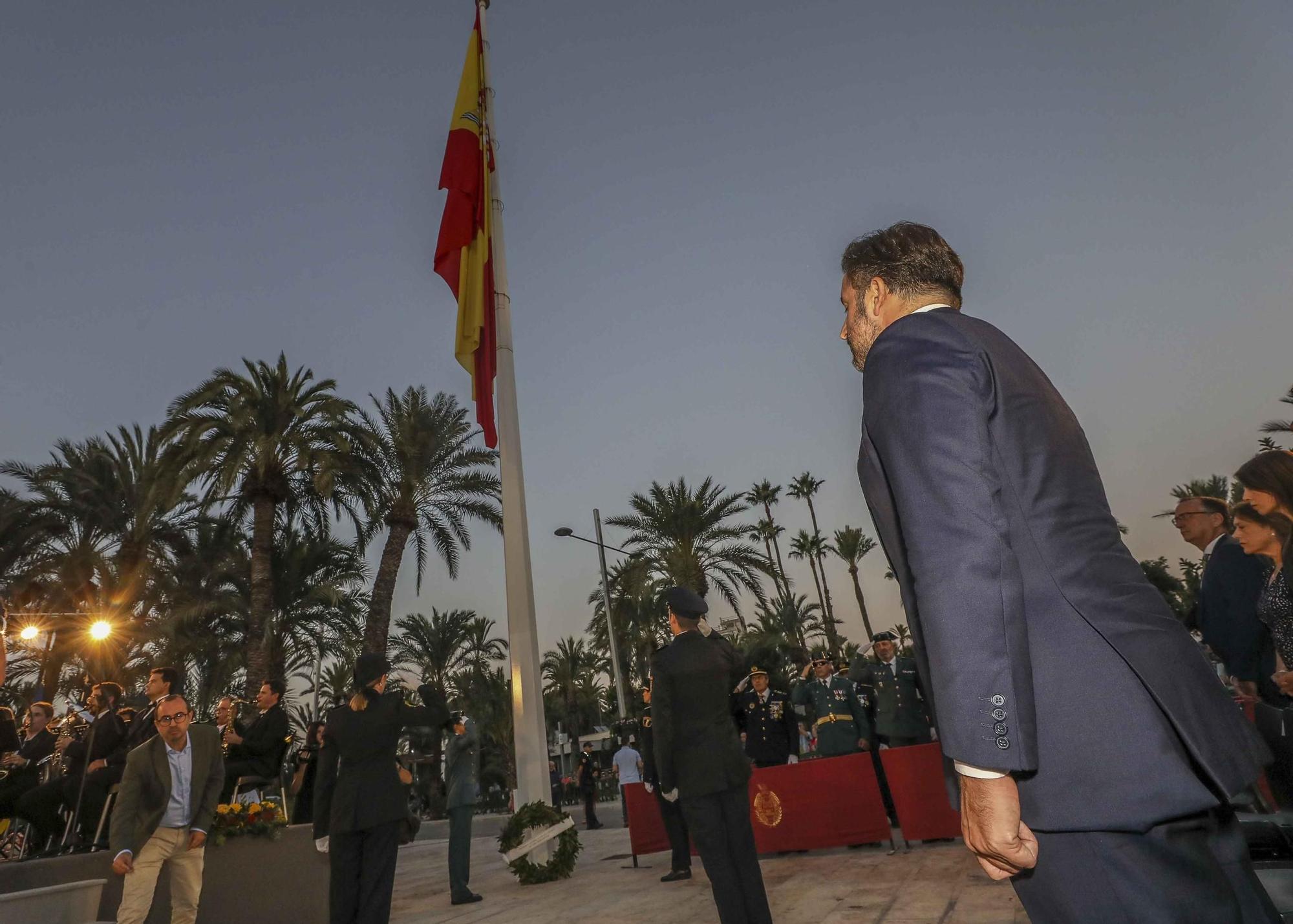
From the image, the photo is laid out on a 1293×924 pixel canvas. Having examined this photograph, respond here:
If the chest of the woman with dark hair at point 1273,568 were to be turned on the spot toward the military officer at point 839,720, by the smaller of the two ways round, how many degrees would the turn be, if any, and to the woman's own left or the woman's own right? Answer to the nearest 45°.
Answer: approximately 45° to the woman's own right

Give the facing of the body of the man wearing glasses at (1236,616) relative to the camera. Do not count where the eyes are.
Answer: to the viewer's left

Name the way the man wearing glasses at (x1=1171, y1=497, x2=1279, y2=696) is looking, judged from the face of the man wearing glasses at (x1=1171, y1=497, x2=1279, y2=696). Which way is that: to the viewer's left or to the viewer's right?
to the viewer's left

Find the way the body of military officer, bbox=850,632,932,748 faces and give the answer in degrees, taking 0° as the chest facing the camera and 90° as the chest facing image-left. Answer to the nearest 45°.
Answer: approximately 0°

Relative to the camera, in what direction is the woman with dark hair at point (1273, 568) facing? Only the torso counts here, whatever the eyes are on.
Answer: to the viewer's left
